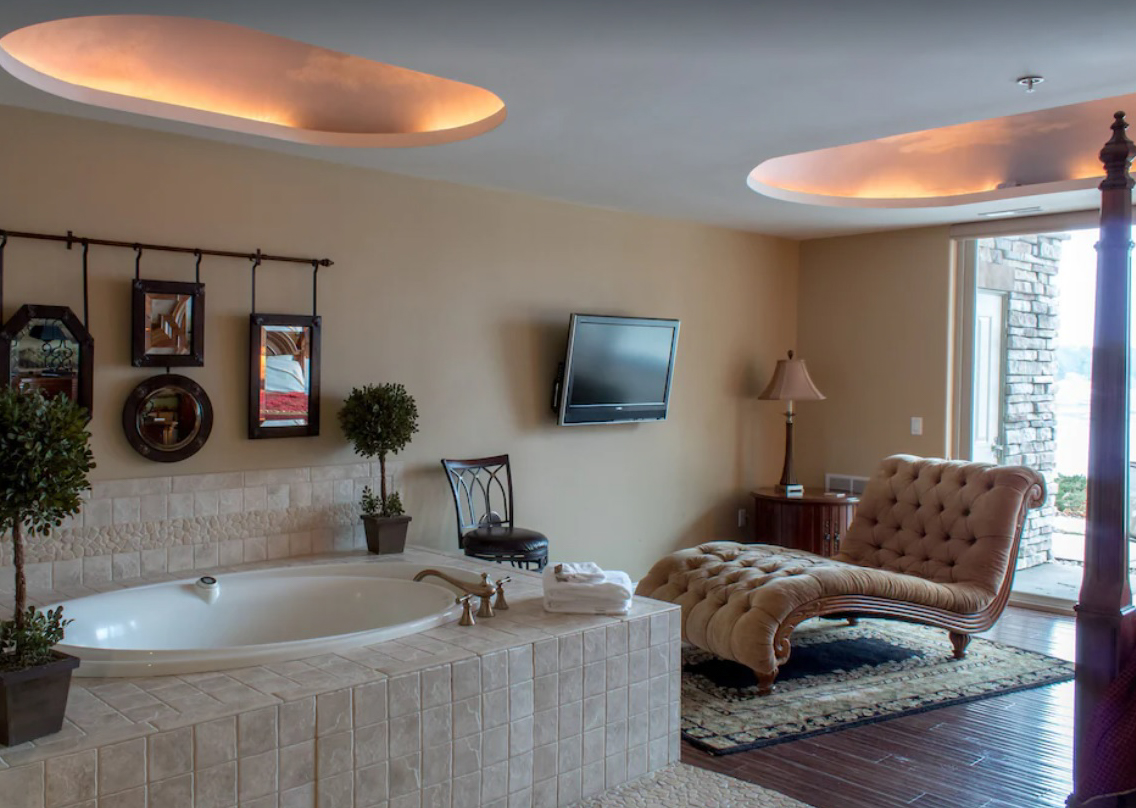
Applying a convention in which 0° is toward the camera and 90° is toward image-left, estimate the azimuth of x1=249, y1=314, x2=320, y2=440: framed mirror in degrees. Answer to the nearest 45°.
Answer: approximately 0°

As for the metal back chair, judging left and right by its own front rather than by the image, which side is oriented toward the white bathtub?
right

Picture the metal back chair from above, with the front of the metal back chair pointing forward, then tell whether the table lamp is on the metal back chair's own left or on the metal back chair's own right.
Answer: on the metal back chair's own left

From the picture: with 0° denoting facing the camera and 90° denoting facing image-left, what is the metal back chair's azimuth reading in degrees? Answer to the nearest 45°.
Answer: approximately 315°

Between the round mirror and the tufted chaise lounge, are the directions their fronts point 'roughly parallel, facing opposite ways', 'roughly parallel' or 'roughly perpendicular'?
roughly perpendicular

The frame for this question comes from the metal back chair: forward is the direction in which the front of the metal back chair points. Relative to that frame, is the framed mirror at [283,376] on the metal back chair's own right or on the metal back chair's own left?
on the metal back chair's own right

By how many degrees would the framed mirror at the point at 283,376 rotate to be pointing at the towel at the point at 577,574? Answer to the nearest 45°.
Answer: approximately 45° to its left

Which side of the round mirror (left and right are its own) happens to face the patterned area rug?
left
